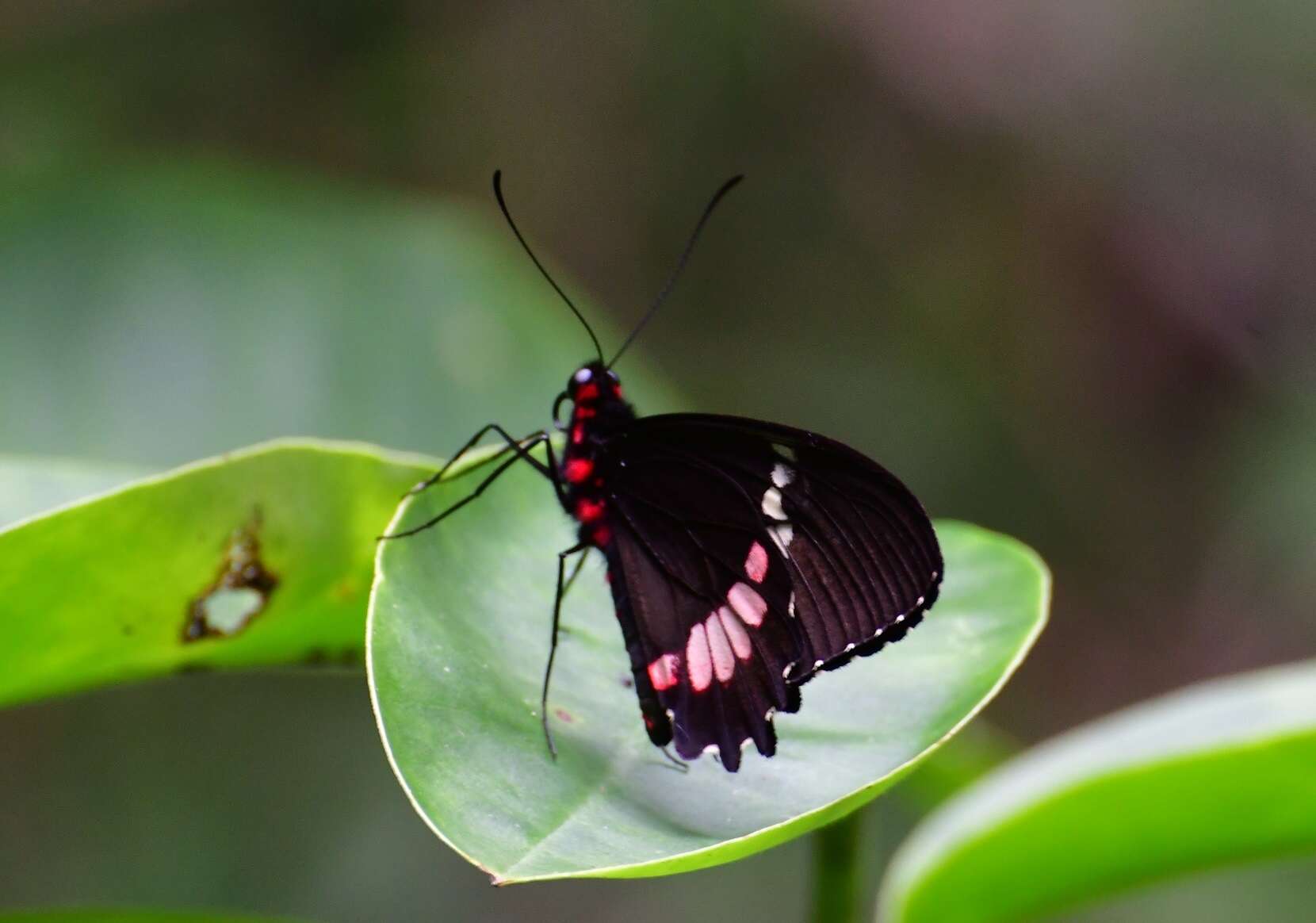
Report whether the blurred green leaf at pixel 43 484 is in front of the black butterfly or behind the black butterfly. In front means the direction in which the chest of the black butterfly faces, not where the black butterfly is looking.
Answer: in front
